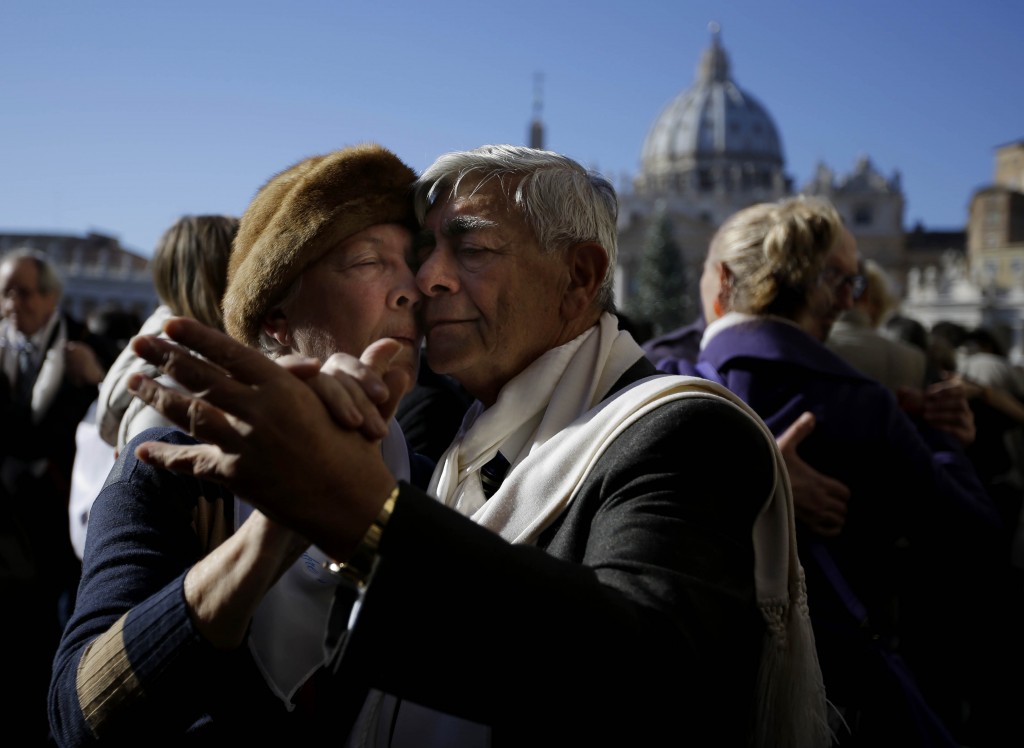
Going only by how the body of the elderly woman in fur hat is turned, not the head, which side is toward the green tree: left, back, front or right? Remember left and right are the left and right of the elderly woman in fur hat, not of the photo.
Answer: left

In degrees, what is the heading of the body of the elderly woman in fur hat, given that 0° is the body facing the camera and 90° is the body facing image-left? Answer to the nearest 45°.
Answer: approximately 315°

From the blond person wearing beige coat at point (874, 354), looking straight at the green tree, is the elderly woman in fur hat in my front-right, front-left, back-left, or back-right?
back-left
